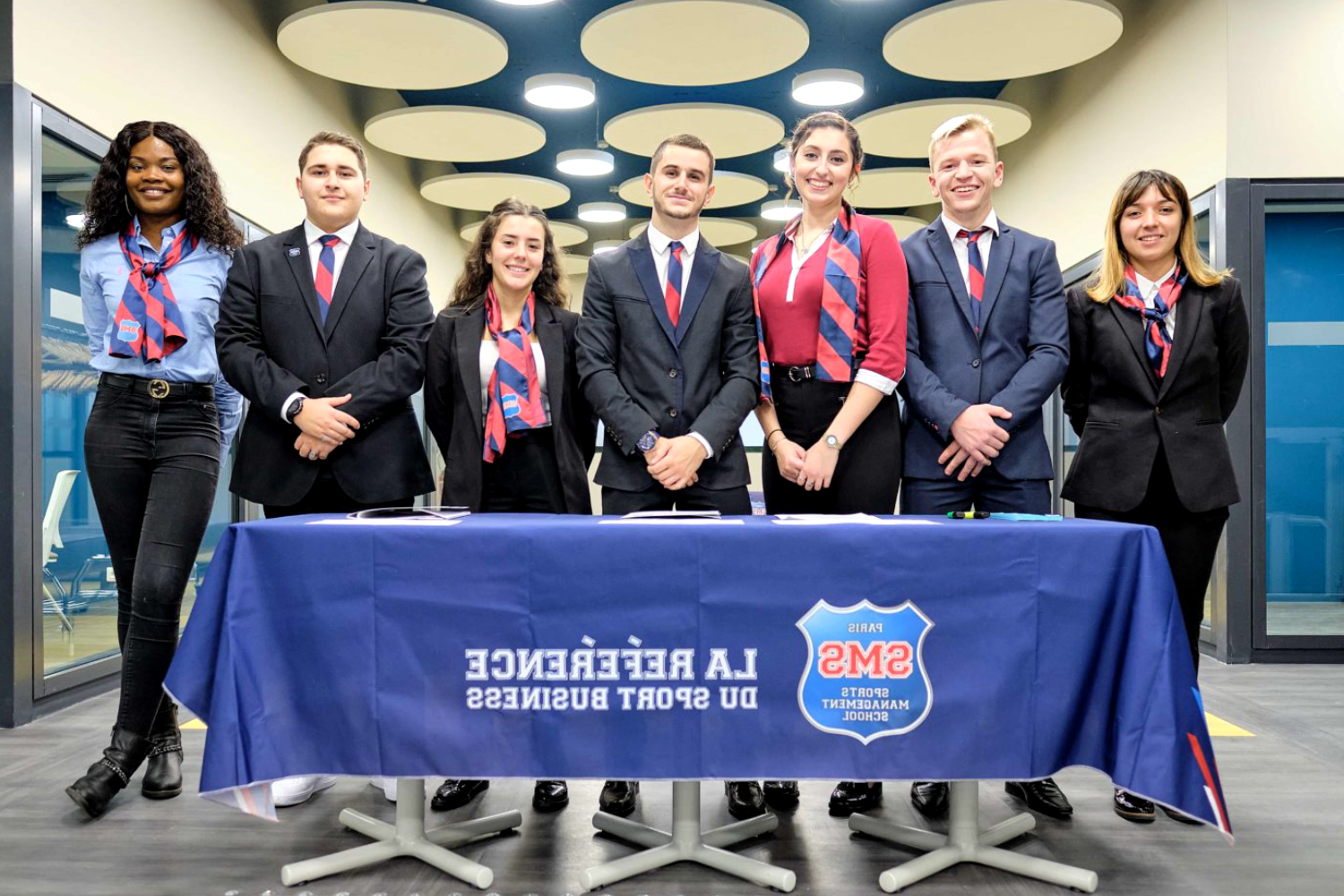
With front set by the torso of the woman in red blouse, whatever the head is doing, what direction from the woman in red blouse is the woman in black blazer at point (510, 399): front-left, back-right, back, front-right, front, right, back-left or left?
front-right

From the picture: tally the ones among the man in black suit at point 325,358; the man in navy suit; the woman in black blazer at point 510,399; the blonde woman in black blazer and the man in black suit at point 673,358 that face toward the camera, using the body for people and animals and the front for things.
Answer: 5

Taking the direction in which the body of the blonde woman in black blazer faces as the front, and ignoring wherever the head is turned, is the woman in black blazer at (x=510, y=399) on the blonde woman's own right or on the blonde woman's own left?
on the blonde woman's own right

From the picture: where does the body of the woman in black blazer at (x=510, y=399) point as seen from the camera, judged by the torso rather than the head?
toward the camera

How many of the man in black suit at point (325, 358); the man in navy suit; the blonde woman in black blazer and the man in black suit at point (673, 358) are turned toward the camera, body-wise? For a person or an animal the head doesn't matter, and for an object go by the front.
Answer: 4

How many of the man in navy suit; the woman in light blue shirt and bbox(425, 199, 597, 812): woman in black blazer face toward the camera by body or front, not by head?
3

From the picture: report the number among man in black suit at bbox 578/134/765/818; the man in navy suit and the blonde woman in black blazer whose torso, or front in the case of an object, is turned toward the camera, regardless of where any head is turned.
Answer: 3

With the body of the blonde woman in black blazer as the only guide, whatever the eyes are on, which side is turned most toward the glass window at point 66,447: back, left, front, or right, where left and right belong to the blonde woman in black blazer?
right

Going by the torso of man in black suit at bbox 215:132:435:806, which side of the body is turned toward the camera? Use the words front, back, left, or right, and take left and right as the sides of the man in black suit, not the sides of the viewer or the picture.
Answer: front

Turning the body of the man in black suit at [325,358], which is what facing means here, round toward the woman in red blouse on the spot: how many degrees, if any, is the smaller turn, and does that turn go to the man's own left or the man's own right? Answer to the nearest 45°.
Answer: approximately 90° to the man's own left

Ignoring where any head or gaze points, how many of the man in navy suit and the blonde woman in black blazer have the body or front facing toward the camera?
2

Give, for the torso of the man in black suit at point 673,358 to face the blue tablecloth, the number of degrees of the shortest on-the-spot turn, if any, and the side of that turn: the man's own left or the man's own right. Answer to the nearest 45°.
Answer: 0° — they already face it
